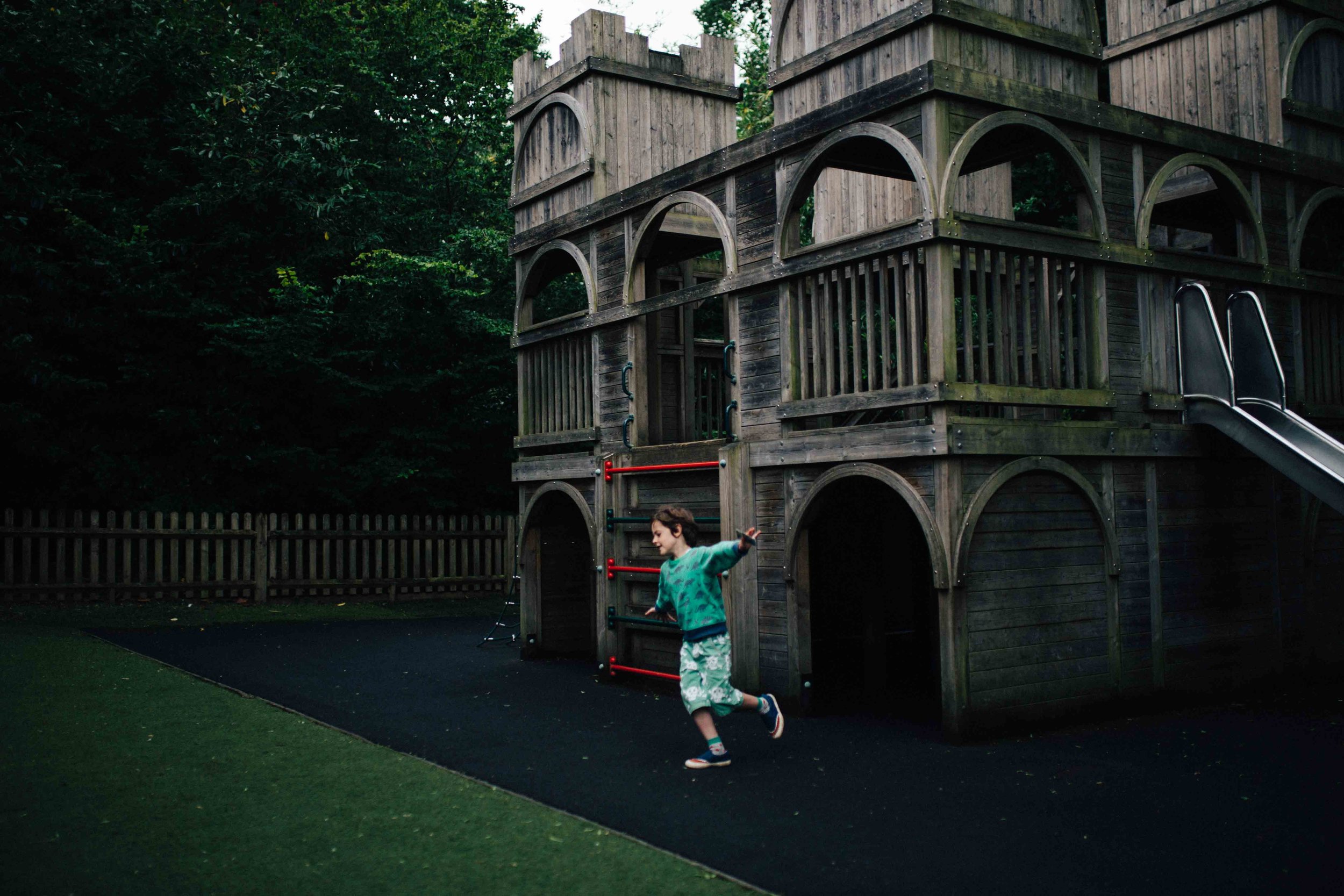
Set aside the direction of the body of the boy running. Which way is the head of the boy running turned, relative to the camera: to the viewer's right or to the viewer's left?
to the viewer's left

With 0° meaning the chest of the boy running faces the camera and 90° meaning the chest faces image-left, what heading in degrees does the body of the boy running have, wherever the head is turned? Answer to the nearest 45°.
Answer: approximately 45°

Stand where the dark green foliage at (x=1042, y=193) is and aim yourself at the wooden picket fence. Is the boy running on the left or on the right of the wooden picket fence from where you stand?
left

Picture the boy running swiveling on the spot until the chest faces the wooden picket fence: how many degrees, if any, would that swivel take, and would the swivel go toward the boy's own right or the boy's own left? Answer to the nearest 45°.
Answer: approximately 90° to the boy's own right

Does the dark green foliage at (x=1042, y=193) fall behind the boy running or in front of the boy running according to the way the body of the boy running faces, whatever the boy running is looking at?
behind
